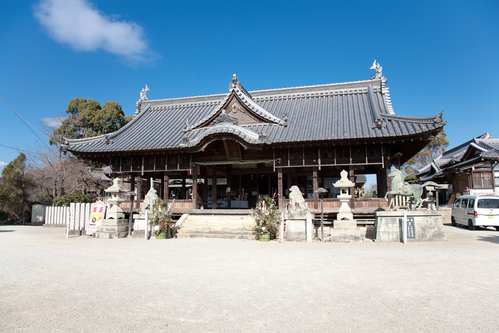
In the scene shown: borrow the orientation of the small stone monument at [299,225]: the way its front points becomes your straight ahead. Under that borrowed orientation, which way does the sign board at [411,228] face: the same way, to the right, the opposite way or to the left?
the same way

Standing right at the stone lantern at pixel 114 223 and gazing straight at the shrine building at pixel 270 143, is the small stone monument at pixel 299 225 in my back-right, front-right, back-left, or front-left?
front-right

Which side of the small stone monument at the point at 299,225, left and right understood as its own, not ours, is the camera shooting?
front

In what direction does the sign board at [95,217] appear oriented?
toward the camera

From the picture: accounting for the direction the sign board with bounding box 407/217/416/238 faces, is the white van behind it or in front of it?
behind

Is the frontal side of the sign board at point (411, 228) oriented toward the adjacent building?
no

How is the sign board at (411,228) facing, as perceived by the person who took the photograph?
facing the viewer

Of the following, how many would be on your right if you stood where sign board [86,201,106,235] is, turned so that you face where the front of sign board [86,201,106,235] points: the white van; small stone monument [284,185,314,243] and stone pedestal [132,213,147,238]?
0

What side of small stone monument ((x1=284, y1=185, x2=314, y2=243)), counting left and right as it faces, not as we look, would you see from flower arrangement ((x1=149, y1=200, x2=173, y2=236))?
front

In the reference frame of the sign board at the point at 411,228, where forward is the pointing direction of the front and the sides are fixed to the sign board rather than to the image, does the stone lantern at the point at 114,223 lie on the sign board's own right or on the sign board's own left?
on the sign board's own right

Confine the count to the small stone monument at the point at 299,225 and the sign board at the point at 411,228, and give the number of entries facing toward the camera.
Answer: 2
